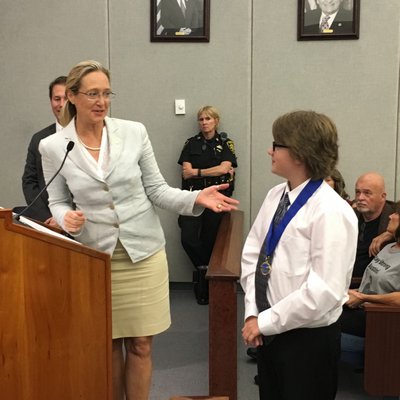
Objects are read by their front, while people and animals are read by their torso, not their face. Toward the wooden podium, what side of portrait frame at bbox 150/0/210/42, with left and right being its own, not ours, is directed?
front

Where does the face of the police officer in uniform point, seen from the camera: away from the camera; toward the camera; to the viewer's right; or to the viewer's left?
toward the camera

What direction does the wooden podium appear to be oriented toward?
to the viewer's left

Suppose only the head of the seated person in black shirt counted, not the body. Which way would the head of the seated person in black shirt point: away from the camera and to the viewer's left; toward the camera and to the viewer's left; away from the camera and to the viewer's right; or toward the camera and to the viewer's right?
toward the camera and to the viewer's left

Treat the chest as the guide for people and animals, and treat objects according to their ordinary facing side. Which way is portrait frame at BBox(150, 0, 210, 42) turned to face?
toward the camera

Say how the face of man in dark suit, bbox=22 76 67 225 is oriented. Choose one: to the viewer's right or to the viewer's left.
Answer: to the viewer's right

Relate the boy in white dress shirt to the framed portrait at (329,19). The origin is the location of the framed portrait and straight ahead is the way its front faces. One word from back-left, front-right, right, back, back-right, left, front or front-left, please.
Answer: front

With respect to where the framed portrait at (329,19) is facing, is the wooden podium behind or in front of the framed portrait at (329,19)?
in front

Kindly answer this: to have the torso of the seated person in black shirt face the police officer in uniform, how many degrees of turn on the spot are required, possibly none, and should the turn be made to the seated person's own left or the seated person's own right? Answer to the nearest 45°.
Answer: approximately 90° to the seated person's own right

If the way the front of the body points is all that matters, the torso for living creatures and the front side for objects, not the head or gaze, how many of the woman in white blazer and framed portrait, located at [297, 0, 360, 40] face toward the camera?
2

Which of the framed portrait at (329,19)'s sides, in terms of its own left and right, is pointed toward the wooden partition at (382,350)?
front

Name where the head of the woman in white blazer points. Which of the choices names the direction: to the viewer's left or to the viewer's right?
to the viewer's right

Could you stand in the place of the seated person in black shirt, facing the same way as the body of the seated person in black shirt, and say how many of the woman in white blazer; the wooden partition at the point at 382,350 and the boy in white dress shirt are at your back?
0

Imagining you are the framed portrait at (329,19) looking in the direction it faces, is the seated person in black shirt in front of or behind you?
in front

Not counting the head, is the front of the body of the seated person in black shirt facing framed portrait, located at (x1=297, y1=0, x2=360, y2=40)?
no

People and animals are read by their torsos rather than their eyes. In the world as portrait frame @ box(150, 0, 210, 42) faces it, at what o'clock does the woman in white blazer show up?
The woman in white blazer is roughly at 12 o'clock from the portrait frame.

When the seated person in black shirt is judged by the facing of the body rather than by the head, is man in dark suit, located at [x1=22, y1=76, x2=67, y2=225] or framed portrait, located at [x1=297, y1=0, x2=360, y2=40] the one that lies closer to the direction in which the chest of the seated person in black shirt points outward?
the man in dark suit
